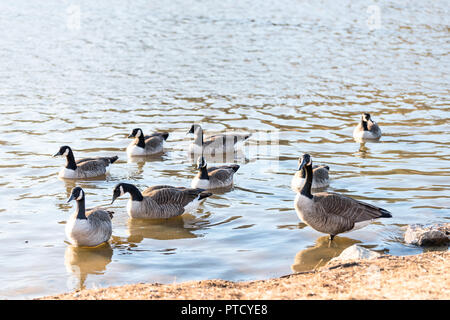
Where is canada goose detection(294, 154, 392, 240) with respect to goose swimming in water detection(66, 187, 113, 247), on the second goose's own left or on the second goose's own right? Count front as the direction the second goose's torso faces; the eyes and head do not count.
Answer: on the second goose's own left

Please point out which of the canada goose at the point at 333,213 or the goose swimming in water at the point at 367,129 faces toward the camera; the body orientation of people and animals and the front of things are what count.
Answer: the goose swimming in water

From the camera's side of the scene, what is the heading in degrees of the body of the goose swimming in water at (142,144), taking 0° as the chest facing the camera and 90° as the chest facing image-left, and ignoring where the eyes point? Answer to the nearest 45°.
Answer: approximately 45°

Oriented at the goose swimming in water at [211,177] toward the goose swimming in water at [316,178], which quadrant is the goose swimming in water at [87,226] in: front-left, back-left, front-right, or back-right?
back-right

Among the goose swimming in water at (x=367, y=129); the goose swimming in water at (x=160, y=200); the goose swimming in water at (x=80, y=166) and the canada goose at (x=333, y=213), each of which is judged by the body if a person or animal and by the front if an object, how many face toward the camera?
1

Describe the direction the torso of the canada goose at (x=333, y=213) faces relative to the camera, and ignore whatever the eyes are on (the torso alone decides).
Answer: to the viewer's left

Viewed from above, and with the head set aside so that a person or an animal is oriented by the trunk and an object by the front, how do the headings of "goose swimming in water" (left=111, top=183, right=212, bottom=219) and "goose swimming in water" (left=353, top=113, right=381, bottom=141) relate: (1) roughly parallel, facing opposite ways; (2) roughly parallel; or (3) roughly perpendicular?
roughly perpendicular

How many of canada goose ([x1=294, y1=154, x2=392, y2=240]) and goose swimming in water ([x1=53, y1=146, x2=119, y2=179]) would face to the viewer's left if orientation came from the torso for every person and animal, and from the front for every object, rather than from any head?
2

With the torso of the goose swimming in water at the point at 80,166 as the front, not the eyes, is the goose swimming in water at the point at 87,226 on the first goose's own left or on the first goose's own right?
on the first goose's own left

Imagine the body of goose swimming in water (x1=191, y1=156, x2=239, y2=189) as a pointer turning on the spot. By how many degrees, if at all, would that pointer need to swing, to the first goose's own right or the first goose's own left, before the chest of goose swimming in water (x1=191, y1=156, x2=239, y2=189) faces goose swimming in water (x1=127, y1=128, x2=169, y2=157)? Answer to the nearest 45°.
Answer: approximately 90° to the first goose's own right

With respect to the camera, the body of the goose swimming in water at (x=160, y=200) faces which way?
to the viewer's left

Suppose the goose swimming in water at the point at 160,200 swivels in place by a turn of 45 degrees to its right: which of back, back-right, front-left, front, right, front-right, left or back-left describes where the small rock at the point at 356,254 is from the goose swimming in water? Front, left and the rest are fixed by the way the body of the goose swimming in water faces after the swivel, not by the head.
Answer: back

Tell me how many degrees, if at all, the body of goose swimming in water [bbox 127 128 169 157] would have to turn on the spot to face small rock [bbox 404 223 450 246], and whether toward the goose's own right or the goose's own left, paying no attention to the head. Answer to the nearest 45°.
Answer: approximately 90° to the goose's own left

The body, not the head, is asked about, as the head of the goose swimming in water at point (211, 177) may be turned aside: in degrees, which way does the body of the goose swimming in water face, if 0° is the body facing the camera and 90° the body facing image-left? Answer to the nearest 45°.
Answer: approximately 45°

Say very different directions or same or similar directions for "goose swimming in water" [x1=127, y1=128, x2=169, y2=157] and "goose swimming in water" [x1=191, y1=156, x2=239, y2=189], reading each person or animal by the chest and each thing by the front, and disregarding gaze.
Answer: same or similar directions

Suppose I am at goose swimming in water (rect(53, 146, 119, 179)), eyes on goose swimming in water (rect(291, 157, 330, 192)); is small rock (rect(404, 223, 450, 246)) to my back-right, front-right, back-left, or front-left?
front-right

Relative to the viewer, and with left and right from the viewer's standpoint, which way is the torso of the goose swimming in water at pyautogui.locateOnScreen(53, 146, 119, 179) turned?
facing to the left of the viewer

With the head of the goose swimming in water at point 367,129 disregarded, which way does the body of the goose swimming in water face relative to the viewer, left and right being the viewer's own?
facing the viewer

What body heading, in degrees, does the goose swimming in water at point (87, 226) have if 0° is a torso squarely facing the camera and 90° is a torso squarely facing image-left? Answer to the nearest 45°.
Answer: approximately 45°

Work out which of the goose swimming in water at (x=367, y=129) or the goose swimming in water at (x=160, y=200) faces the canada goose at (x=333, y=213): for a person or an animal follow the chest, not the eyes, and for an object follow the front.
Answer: the goose swimming in water at (x=367, y=129)
